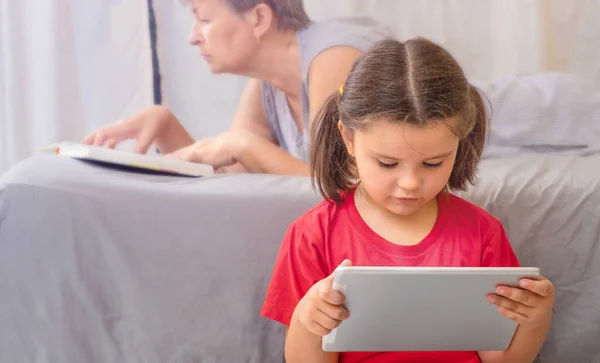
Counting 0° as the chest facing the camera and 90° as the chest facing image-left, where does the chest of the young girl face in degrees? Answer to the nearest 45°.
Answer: approximately 0°

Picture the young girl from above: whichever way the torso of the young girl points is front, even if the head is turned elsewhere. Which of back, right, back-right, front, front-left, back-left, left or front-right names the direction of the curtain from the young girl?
back-right

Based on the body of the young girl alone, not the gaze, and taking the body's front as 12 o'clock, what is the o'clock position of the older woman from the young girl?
The older woman is roughly at 5 o'clock from the young girl.

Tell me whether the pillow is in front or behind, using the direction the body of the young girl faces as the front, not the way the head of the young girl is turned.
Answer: behind
